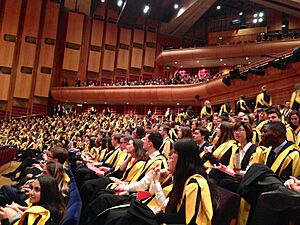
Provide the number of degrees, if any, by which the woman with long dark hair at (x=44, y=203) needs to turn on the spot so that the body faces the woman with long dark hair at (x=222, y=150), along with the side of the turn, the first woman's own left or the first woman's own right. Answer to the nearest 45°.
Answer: approximately 180°

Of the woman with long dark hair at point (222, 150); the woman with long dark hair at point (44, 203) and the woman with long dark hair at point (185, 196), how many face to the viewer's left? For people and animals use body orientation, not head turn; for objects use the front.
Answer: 3

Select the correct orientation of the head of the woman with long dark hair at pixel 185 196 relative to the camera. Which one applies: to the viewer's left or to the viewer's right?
to the viewer's left

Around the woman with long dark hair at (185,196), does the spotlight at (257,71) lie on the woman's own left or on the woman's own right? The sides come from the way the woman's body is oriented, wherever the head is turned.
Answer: on the woman's own right

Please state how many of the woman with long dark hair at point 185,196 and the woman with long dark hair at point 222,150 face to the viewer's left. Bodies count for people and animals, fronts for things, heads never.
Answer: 2

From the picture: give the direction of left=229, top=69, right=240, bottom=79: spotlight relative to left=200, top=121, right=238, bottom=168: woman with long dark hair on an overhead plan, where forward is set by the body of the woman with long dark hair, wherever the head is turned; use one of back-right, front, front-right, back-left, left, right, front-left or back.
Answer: right

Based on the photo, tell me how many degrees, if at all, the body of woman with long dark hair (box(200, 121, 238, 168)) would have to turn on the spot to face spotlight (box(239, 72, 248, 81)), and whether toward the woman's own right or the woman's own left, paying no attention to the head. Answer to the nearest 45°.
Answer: approximately 90° to the woman's own right

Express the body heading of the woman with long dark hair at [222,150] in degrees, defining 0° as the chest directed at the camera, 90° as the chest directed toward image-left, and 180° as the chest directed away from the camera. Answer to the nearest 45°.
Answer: approximately 90°

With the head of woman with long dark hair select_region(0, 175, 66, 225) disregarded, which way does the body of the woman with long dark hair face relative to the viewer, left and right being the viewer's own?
facing to the left of the viewer

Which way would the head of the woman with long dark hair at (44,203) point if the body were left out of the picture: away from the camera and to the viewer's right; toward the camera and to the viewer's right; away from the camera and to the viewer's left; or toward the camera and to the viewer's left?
toward the camera and to the viewer's left

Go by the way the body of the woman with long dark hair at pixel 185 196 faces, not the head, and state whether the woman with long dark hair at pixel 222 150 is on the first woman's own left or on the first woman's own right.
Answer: on the first woman's own right

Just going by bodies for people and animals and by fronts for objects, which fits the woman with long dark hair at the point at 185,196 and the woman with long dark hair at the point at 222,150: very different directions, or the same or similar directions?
same or similar directions

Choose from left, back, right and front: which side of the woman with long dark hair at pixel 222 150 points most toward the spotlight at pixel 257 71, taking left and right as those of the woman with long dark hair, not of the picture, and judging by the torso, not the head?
right

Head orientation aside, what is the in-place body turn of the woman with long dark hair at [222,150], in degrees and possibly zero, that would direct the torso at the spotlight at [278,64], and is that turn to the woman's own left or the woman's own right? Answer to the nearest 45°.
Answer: approximately 90° to the woman's own right

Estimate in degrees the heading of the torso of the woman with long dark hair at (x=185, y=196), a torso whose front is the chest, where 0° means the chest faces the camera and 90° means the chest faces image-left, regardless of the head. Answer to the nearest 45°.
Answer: approximately 90°
